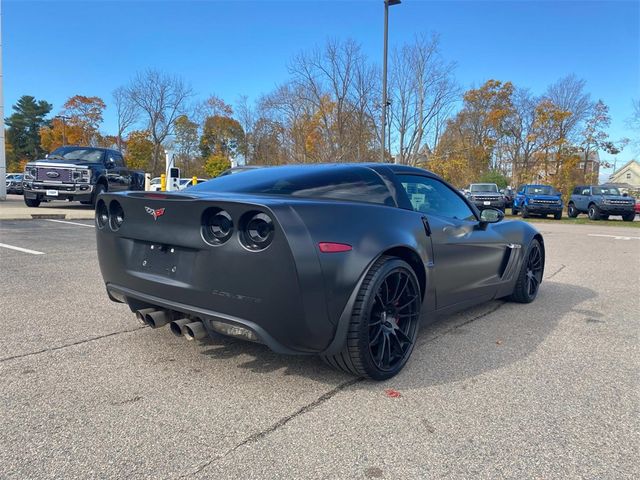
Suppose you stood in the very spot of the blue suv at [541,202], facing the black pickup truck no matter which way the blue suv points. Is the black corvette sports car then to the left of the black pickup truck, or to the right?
left

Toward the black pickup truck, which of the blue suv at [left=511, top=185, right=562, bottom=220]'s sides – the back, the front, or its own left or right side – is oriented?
right

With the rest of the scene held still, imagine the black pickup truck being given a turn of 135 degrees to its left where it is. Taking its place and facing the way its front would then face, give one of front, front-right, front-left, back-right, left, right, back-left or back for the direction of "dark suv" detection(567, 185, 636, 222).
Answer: front

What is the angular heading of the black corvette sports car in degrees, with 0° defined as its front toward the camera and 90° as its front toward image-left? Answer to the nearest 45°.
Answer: approximately 225°

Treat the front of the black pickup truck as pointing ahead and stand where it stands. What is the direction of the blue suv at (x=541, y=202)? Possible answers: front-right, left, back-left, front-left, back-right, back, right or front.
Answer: back-left

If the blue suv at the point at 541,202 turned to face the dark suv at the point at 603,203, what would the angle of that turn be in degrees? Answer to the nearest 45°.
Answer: approximately 45° to its left

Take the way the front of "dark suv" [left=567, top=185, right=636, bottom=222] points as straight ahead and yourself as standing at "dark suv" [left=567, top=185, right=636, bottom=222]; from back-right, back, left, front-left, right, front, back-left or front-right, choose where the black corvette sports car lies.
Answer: front-right

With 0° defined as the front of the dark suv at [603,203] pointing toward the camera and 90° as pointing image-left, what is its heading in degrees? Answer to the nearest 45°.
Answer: approximately 315°

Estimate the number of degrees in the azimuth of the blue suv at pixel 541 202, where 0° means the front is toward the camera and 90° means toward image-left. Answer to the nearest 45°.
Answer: approximately 315°

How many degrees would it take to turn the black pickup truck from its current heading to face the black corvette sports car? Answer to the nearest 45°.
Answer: approximately 45° to its left

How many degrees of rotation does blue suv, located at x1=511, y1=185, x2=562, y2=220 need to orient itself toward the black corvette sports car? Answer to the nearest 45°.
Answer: approximately 45° to its right
